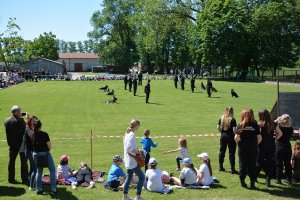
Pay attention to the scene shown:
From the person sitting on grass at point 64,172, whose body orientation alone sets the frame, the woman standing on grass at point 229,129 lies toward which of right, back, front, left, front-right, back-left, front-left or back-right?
front-right

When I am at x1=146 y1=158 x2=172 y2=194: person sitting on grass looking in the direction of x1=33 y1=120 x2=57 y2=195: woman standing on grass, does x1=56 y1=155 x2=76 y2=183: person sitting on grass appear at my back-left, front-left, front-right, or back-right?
front-right

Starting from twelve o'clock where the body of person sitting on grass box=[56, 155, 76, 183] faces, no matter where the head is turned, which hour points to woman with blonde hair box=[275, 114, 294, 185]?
The woman with blonde hair is roughly at 2 o'clock from the person sitting on grass.

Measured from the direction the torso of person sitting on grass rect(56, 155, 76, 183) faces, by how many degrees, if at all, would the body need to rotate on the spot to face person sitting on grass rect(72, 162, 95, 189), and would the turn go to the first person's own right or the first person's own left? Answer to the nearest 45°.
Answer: approximately 90° to the first person's own right

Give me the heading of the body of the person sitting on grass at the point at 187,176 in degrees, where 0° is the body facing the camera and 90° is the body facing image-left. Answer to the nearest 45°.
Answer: approximately 135°

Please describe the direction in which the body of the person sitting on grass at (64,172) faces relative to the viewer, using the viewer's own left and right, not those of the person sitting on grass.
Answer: facing away from the viewer and to the right of the viewer
